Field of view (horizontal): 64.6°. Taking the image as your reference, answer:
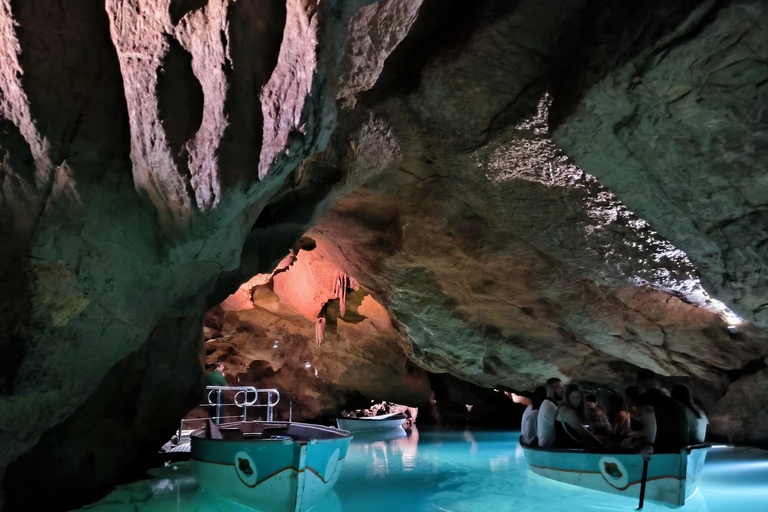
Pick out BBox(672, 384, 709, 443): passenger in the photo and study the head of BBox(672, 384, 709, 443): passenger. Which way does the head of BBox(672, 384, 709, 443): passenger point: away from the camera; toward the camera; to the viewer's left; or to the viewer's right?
away from the camera

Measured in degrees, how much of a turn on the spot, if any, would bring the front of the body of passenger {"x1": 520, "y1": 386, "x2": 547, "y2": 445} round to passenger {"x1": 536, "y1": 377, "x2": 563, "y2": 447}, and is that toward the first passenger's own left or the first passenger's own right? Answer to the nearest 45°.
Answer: approximately 90° to the first passenger's own right

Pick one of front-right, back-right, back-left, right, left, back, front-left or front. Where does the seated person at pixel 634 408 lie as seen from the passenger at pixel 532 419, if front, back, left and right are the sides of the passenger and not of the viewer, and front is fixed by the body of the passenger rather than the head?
front-right

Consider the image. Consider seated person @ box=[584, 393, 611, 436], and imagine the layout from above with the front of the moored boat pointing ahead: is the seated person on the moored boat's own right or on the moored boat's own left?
on the moored boat's own left

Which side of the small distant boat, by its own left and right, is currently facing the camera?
right

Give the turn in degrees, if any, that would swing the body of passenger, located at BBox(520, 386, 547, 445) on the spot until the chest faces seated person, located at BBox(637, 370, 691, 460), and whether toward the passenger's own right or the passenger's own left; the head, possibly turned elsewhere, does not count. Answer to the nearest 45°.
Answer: approximately 45° to the passenger's own right

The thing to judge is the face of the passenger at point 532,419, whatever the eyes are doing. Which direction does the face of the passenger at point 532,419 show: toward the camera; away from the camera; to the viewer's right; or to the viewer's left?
away from the camera

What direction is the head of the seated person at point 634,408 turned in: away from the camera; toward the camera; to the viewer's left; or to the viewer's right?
away from the camera

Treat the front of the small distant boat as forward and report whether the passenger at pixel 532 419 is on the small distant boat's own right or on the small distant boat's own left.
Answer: on the small distant boat's own right
